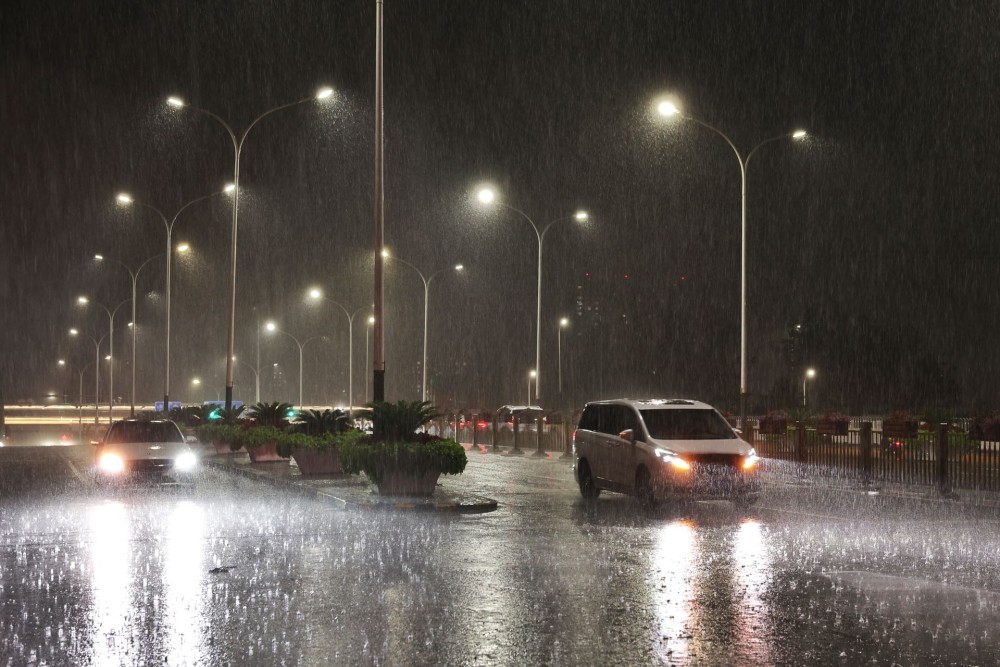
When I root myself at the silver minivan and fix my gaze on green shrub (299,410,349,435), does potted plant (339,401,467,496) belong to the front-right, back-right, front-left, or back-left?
front-left

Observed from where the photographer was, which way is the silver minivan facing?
facing the viewer and to the right of the viewer

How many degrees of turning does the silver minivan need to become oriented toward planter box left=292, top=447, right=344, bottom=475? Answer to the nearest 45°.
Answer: approximately 180°

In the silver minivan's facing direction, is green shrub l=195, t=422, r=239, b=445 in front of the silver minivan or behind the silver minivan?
behind

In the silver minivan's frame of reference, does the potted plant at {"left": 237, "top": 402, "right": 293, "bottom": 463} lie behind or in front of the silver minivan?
behind

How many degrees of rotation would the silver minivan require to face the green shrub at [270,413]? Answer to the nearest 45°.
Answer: approximately 180°

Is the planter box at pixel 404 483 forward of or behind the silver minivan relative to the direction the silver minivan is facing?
behind
